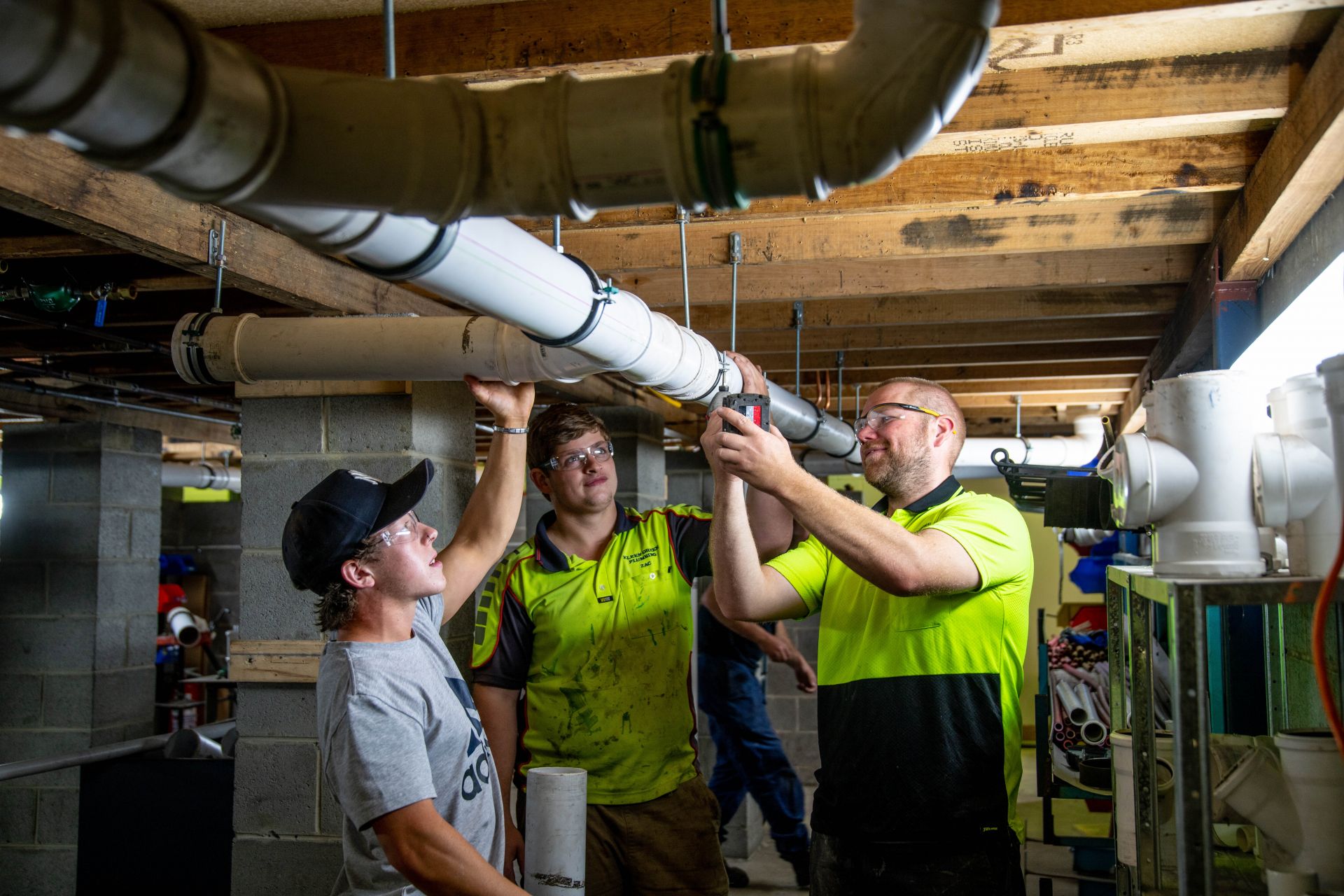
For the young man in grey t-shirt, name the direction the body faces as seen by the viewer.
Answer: to the viewer's right

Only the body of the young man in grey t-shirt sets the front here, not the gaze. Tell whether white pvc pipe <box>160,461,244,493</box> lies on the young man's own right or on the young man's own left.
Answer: on the young man's own left

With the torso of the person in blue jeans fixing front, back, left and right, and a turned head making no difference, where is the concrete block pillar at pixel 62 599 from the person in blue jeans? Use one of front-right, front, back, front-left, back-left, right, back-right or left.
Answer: back

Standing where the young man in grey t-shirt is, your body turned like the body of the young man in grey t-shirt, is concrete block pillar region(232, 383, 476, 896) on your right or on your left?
on your left

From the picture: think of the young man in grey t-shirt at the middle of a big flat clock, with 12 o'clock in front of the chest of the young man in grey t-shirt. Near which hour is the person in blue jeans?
The person in blue jeans is roughly at 10 o'clock from the young man in grey t-shirt.

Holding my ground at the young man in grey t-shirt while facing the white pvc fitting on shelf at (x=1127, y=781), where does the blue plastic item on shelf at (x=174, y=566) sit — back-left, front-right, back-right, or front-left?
back-left

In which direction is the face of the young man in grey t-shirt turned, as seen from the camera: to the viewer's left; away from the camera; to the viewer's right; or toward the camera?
to the viewer's right
